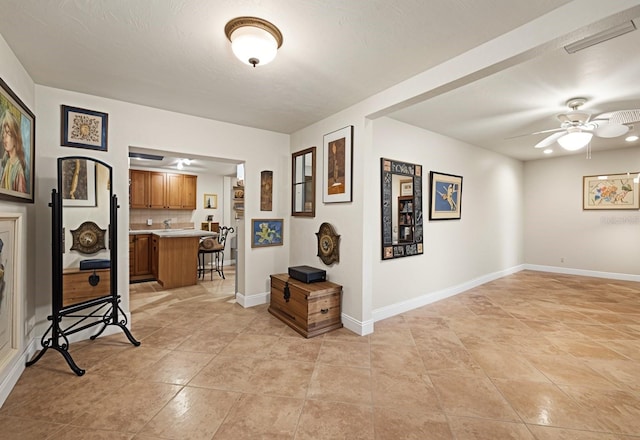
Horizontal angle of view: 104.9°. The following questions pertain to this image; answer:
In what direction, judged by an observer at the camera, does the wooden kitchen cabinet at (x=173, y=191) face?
facing the viewer

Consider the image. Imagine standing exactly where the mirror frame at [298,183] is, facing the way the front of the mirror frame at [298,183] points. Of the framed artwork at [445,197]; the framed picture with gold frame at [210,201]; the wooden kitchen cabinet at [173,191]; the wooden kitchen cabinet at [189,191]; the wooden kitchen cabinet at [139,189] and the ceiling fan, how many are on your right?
4

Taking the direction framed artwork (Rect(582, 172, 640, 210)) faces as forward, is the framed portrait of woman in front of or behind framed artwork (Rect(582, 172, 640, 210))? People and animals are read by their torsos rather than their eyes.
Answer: in front

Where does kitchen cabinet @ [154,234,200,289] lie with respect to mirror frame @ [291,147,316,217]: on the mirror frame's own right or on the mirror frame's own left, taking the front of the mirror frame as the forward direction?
on the mirror frame's own right

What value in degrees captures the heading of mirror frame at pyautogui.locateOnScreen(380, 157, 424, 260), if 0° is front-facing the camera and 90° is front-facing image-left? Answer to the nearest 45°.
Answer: approximately 315°

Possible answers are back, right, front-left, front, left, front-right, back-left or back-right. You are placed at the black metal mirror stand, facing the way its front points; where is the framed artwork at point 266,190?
front-left

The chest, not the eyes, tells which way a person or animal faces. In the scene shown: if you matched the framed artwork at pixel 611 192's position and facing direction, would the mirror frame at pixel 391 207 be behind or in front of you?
in front

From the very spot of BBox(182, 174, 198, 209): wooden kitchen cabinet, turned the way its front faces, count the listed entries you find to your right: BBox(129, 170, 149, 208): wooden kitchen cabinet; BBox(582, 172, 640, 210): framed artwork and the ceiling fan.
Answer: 1
